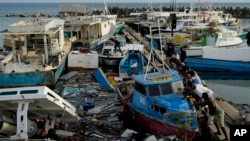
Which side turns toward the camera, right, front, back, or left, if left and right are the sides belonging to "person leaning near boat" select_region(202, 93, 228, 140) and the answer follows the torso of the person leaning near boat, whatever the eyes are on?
left
